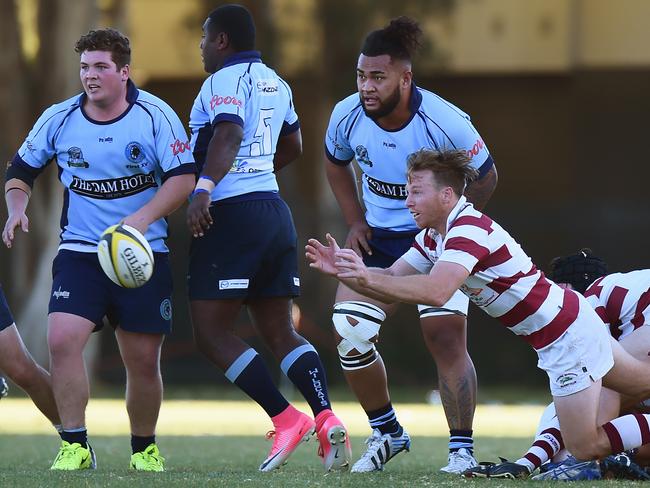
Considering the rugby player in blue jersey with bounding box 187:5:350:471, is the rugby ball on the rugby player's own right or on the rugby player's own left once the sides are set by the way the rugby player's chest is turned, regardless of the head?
on the rugby player's own left

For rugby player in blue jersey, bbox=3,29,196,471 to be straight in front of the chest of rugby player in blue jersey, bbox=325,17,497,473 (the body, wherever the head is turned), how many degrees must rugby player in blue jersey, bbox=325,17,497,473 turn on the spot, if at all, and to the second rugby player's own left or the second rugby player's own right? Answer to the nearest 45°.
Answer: approximately 45° to the second rugby player's own right

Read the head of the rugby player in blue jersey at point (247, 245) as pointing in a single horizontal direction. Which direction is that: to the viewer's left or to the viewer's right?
to the viewer's left

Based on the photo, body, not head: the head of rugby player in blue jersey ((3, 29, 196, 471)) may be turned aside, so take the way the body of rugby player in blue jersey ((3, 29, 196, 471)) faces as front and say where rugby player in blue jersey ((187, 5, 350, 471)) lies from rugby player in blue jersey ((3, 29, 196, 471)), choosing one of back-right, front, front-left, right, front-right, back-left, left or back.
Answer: left

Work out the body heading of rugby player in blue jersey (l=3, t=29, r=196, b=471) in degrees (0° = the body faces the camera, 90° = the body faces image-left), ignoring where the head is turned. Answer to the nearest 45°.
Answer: approximately 0°

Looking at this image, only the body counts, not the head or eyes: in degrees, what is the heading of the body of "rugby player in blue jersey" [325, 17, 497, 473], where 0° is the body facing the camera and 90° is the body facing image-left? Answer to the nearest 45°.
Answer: approximately 45°

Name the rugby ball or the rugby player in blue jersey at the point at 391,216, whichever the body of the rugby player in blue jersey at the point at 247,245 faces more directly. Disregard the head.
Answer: the rugby ball

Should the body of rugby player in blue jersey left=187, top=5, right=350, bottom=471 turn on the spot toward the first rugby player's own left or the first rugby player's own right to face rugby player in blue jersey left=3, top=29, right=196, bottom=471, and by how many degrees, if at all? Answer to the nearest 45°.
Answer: approximately 45° to the first rugby player's own left

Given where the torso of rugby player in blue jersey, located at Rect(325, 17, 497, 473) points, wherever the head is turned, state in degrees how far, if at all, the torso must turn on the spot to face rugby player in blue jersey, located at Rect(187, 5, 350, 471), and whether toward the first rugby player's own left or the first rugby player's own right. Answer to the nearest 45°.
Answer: approximately 45° to the first rugby player's own right
